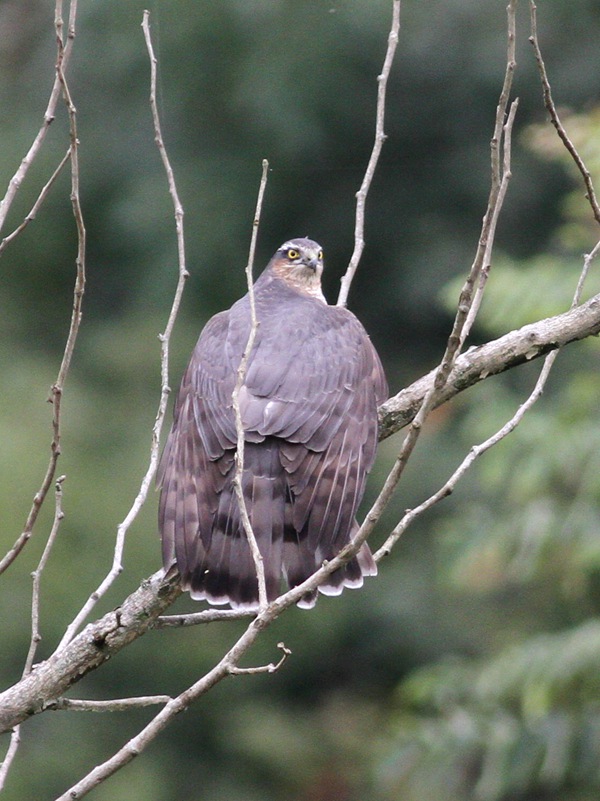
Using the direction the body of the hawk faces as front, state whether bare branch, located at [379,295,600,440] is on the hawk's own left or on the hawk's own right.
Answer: on the hawk's own right

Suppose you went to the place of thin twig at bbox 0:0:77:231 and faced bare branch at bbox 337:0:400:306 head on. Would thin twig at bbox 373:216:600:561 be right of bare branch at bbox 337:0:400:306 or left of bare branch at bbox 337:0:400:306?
right

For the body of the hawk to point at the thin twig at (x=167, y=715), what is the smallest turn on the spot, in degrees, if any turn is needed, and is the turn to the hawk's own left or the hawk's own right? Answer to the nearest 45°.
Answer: approximately 180°

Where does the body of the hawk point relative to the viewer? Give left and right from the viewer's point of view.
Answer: facing away from the viewer

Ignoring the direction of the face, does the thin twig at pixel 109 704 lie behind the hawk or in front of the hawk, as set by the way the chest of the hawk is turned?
behind
